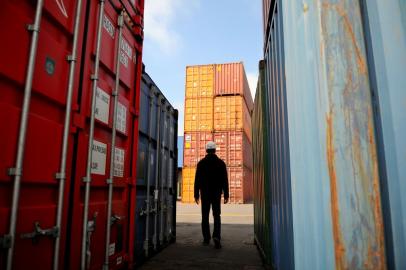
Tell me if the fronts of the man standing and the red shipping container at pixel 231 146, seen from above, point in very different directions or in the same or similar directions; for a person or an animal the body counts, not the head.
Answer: very different directions

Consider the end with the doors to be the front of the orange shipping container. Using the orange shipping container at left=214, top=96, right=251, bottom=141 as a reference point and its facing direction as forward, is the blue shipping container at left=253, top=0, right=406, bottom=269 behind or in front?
in front

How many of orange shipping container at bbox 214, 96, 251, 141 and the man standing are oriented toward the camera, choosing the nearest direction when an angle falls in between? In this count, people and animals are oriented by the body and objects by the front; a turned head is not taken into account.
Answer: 1

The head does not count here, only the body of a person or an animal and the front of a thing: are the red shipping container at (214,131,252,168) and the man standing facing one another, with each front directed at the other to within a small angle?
yes

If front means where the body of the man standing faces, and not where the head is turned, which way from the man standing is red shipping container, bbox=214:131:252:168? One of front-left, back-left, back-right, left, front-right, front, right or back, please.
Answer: front

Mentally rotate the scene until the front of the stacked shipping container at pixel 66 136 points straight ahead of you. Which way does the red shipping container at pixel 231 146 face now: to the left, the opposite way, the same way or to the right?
to the right

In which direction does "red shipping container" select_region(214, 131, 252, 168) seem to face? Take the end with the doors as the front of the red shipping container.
toward the camera

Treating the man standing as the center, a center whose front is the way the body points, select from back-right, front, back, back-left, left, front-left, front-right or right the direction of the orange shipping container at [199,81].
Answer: front

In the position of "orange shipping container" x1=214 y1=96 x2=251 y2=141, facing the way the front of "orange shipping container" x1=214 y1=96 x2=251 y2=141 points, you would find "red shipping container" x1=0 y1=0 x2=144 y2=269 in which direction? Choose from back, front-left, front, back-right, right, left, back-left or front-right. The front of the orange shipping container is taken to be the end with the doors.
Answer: front

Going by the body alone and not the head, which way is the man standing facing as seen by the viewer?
away from the camera

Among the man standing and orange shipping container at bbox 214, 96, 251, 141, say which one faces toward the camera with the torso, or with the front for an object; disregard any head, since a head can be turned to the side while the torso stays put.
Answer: the orange shipping container

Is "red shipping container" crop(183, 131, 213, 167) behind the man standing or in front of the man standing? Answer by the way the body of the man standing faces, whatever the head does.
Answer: in front

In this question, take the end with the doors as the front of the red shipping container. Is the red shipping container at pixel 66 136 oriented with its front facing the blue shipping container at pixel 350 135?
yes
